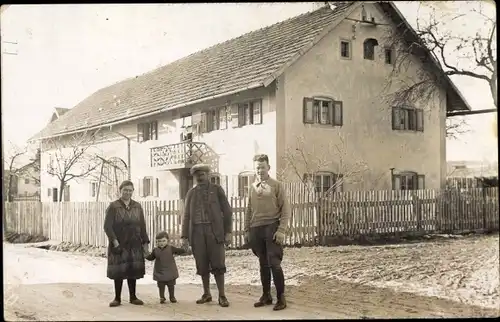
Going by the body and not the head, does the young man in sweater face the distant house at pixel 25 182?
no

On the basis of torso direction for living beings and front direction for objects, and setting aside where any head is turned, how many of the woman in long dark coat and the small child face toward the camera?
2

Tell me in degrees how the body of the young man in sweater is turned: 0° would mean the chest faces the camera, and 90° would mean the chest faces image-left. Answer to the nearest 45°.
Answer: approximately 45°

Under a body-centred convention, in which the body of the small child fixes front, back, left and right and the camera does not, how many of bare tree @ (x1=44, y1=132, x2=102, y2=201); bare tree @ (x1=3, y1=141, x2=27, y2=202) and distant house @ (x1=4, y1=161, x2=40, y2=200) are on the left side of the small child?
0

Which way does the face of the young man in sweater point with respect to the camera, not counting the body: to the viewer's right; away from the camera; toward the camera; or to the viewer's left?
toward the camera

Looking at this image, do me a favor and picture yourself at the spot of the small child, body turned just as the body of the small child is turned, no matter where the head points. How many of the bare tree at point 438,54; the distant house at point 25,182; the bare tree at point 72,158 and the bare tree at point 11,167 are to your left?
1

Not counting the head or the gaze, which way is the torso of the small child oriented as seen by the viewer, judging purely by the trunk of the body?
toward the camera

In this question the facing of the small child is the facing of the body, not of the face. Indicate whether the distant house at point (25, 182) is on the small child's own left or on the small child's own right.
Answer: on the small child's own right

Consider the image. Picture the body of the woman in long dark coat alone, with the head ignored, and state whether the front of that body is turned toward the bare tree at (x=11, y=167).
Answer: no

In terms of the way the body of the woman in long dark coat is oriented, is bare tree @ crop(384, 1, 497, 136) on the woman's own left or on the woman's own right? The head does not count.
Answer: on the woman's own left

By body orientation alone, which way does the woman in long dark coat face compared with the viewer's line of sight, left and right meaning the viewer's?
facing the viewer

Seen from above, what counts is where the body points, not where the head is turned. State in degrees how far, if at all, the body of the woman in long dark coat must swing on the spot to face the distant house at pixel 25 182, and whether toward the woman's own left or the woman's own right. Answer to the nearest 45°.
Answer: approximately 135° to the woman's own right

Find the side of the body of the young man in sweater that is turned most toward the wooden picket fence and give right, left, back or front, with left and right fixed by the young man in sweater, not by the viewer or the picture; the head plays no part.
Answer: back
